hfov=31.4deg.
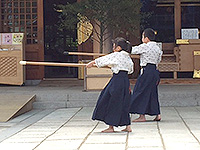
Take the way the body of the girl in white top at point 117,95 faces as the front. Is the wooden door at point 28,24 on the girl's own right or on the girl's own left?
on the girl's own right

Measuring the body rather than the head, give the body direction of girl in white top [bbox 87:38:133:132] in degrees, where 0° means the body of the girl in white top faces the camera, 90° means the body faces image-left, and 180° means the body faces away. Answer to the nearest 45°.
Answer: approximately 90°

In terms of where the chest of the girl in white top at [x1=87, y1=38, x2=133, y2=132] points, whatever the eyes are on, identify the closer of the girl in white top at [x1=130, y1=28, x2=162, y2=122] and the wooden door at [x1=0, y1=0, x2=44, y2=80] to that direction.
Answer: the wooden door

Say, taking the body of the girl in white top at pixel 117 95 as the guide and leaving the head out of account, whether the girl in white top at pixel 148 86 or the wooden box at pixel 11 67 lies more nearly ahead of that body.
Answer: the wooden box

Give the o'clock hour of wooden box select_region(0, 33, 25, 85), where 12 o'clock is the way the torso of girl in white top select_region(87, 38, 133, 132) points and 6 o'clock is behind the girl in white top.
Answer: The wooden box is roughly at 2 o'clock from the girl in white top.

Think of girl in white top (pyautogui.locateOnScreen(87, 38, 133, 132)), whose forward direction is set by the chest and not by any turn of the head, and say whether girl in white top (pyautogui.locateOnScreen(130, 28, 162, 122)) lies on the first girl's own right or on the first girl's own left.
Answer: on the first girl's own right

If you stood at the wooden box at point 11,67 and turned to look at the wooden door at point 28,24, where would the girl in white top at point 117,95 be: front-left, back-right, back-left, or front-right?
back-right
